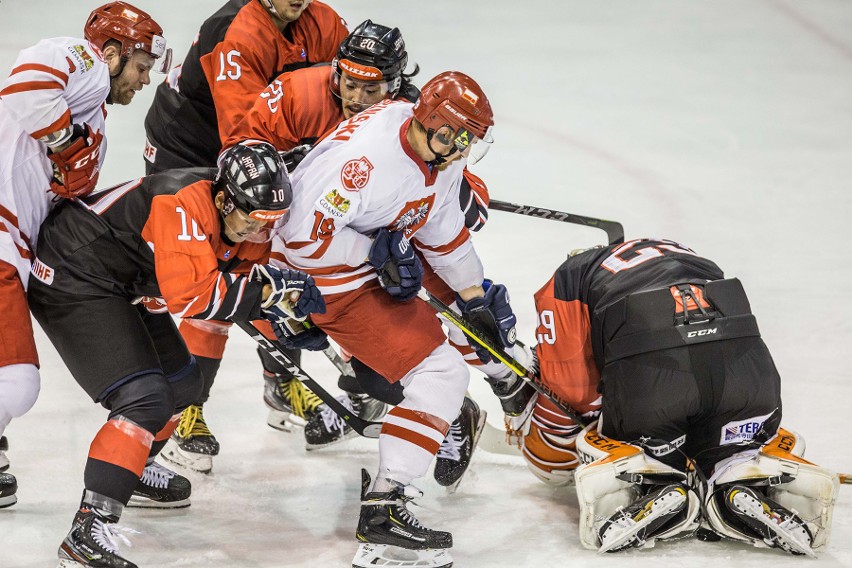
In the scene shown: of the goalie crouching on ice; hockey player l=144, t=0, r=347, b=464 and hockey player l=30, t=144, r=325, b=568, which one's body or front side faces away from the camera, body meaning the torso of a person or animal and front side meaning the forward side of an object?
the goalie crouching on ice

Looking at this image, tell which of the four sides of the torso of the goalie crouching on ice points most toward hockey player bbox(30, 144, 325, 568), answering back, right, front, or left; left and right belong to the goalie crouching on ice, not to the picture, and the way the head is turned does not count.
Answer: left

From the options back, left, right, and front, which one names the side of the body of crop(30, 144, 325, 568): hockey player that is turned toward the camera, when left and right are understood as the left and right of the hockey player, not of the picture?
right

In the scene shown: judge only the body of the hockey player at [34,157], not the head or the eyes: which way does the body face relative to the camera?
to the viewer's right

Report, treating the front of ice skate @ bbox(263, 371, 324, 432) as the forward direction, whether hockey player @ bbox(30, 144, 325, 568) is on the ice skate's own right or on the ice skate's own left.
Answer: on the ice skate's own right

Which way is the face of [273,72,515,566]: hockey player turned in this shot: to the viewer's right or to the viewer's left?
to the viewer's right

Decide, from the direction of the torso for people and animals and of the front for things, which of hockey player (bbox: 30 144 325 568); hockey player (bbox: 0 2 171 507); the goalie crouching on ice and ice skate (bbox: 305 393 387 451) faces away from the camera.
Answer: the goalie crouching on ice

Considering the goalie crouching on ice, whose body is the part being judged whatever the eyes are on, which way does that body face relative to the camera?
away from the camera

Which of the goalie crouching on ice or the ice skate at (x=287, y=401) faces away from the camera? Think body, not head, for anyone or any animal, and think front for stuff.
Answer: the goalie crouching on ice

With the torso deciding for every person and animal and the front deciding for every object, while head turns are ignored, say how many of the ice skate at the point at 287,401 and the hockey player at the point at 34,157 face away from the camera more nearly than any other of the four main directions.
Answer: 0
